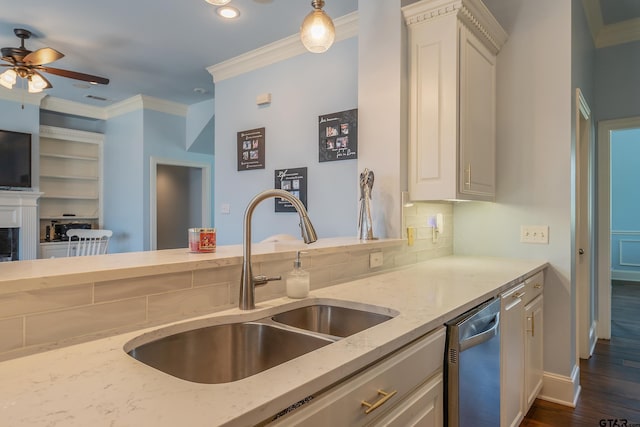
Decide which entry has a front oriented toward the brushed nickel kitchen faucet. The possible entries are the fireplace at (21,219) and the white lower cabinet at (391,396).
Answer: the fireplace

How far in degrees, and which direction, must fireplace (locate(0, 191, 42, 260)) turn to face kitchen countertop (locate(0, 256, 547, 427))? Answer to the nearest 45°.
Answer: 0° — it already faces it

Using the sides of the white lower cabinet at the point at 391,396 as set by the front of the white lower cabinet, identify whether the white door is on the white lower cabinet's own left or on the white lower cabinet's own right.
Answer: on the white lower cabinet's own left

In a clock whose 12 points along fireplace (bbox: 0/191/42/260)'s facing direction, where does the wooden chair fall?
The wooden chair is roughly at 9 o'clock from the fireplace.

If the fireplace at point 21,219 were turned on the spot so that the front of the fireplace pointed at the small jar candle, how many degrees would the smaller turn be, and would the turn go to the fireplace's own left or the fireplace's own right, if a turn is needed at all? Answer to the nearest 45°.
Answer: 0° — it already faces it

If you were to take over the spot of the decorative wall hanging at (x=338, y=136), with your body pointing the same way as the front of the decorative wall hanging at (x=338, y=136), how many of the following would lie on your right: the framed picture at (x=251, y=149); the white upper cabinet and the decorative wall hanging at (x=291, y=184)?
2

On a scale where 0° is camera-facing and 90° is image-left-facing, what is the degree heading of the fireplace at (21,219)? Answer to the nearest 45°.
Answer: approximately 0°

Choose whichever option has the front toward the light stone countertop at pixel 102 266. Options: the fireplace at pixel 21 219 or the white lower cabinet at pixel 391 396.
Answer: the fireplace

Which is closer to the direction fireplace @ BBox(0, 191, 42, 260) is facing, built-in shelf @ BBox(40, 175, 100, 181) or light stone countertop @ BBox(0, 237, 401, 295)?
the light stone countertop
